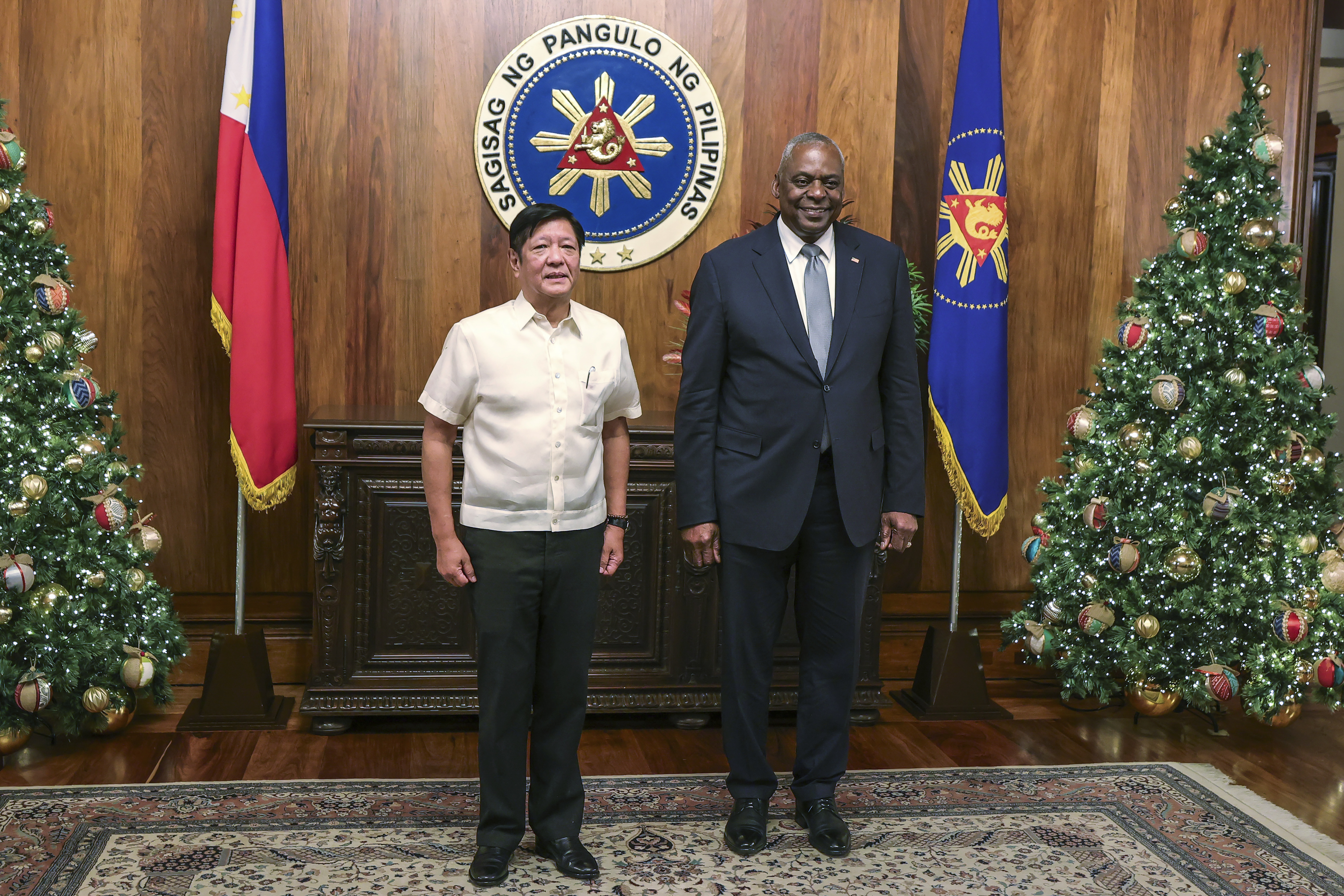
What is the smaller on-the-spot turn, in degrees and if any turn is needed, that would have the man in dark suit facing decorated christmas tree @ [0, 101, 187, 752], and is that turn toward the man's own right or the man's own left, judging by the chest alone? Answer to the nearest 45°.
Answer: approximately 90° to the man's own right

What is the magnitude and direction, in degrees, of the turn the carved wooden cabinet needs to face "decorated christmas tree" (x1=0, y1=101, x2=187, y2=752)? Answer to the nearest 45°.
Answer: approximately 90° to its right

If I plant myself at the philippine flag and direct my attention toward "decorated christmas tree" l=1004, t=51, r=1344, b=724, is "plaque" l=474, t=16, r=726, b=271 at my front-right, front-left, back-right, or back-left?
front-left

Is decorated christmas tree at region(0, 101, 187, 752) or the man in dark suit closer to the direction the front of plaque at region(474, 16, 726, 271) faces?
the man in dark suit

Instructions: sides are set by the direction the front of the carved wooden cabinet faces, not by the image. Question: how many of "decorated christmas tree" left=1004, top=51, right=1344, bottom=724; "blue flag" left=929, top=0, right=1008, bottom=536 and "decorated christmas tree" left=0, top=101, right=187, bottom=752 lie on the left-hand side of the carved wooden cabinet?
2

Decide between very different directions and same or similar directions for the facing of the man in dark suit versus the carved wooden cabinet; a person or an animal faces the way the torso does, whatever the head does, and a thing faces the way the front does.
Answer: same or similar directions

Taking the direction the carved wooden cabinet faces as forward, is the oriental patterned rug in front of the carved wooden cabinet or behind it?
in front

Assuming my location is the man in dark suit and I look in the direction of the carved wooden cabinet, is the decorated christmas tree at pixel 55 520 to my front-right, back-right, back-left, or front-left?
front-left

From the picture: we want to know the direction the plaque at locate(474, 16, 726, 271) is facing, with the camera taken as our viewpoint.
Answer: facing the viewer

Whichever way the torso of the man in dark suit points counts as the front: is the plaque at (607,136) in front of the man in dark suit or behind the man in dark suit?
behind

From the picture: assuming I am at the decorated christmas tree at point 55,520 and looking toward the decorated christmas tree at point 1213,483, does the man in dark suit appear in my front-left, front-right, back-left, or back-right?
front-right

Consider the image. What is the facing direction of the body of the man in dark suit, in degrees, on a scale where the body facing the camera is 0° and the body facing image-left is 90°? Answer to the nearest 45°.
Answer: approximately 0°

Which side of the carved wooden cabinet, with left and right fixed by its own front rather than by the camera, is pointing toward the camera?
front

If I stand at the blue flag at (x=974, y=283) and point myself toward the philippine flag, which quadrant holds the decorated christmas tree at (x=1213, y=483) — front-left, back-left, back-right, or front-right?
back-left
